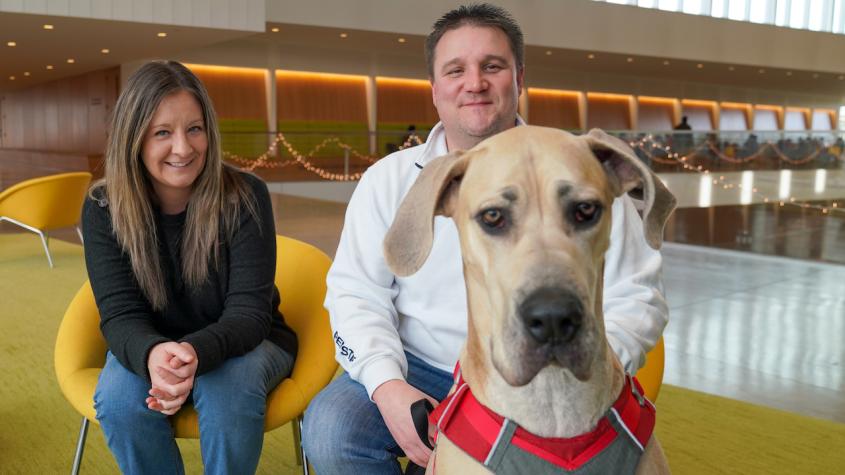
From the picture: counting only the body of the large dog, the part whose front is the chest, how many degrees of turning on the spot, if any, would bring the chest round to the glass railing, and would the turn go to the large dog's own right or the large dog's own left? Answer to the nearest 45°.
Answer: approximately 180°

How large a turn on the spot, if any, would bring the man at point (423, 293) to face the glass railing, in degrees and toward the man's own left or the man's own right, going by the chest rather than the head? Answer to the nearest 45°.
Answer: approximately 180°

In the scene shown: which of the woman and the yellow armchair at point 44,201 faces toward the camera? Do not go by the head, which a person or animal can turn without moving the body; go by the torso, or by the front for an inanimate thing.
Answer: the woman

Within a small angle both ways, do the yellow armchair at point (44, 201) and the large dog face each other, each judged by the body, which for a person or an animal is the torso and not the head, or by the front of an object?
no

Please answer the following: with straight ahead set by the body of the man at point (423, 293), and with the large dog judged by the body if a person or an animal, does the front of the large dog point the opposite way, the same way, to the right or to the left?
the same way

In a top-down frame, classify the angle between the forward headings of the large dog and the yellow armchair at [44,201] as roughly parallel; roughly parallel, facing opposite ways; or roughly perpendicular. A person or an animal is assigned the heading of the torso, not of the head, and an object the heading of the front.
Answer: roughly perpendicular

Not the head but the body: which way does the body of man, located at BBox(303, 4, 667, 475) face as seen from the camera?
toward the camera

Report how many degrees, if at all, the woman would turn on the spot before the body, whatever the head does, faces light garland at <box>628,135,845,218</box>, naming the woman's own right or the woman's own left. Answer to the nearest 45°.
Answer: approximately 135° to the woman's own left

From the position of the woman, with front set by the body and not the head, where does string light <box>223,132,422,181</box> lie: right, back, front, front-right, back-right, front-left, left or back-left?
back

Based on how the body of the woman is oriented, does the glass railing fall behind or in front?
behind

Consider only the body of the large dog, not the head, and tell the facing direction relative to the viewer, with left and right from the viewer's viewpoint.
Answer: facing the viewer

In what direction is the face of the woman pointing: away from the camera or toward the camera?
toward the camera

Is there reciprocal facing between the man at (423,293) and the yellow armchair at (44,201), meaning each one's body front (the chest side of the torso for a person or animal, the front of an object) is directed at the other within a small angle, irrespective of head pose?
no

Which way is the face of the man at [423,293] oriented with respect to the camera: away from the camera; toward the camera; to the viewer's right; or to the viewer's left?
toward the camera

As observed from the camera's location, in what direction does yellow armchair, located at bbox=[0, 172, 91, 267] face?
facing away from the viewer and to the left of the viewer

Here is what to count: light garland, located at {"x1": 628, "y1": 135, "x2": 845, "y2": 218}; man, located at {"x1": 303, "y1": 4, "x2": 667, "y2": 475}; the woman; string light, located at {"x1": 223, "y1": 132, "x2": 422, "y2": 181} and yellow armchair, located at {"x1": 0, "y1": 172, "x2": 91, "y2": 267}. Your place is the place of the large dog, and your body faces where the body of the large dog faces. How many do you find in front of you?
0
